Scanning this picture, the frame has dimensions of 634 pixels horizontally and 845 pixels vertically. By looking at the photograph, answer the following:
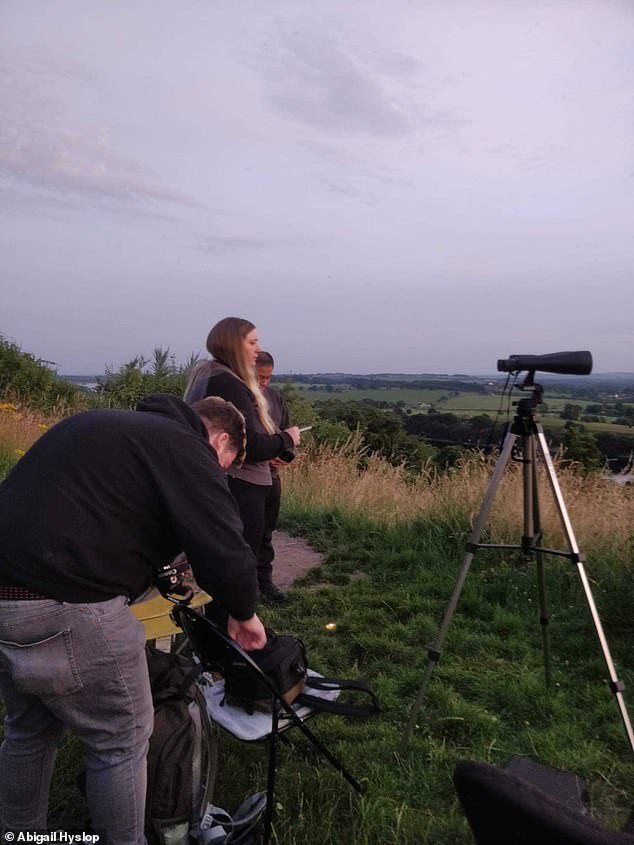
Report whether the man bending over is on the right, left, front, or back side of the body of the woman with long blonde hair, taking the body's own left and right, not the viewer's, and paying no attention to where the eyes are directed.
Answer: right

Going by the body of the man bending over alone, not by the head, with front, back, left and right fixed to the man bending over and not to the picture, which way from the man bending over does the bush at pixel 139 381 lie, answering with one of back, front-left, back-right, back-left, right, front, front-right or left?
front-left

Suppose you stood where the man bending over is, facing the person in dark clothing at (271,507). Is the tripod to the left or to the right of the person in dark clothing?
right

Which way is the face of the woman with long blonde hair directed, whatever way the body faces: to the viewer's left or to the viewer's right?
to the viewer's right

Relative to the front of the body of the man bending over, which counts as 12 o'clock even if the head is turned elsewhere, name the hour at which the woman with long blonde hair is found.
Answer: The woman with long blonde hair is roughly at 11 o'clock from the man bending over.

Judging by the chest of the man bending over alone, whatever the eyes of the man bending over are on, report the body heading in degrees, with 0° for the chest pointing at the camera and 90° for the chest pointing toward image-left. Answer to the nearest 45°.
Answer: approximately 225°

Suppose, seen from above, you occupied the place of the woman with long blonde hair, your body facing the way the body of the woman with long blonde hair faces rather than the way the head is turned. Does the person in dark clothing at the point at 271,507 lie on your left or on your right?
on your left

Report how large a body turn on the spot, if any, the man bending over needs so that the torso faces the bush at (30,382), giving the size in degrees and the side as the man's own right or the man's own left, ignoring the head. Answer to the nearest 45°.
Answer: approximately 45° to the man's own left

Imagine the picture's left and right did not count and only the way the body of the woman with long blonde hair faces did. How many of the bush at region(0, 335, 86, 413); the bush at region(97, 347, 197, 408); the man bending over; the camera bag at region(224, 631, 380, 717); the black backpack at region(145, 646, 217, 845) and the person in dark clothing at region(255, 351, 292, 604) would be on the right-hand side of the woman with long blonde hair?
3

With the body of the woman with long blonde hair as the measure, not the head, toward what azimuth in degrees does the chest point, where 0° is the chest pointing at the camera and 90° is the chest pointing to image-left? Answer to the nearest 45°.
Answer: approximately 270°

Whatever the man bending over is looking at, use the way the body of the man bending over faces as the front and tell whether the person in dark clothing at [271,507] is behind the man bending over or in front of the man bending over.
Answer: in front

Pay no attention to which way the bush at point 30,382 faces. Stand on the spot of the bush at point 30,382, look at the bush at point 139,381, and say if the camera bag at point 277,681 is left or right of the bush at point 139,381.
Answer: right

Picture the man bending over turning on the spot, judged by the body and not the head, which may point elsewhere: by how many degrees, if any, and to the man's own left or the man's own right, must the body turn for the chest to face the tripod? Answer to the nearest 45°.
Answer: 0° — they already face it

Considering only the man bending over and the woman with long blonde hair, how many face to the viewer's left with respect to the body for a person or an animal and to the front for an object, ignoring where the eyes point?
0

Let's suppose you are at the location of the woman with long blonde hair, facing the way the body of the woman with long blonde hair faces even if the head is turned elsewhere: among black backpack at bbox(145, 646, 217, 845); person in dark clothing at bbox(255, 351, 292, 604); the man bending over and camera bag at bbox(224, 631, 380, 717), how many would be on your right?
3
